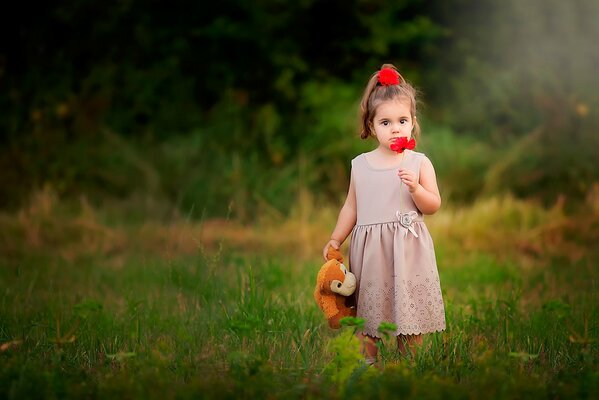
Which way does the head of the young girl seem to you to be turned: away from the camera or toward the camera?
toward the camera

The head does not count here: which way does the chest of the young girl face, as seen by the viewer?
toward the camera
